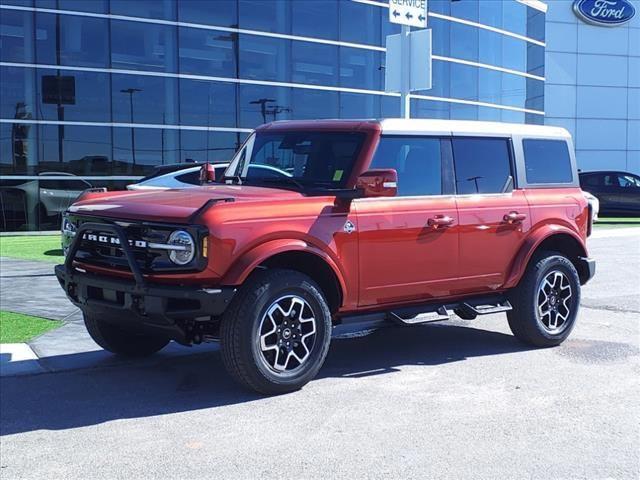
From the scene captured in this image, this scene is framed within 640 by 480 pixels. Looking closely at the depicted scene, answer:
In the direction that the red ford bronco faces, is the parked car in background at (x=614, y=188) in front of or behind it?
behind

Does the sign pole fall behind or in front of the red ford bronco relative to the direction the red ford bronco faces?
behind

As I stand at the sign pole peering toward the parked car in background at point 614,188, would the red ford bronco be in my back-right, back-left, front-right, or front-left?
back-right

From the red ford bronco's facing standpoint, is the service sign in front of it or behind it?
behind

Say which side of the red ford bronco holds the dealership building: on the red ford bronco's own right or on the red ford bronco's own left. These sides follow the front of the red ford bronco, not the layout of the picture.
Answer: on the red ford bronco's own right

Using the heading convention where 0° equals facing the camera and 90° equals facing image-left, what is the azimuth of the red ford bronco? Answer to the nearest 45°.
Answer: approximately 45°
